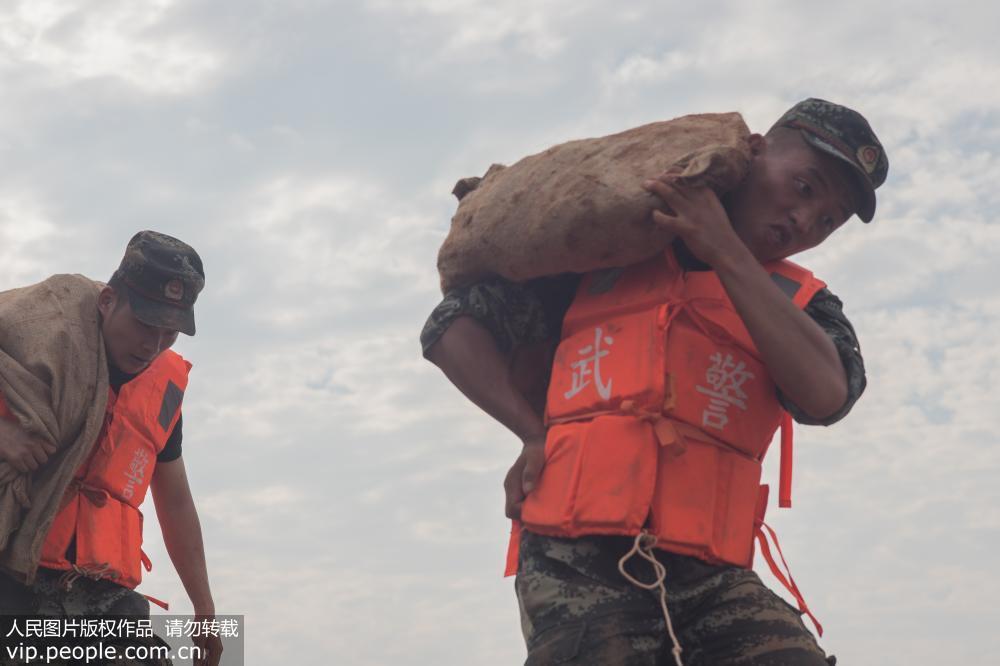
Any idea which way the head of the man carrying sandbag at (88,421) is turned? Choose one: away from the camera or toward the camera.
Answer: toward the camera

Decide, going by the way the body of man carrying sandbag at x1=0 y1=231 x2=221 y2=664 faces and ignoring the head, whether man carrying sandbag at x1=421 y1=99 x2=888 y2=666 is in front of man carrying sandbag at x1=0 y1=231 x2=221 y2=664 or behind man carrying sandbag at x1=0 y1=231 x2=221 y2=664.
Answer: in front

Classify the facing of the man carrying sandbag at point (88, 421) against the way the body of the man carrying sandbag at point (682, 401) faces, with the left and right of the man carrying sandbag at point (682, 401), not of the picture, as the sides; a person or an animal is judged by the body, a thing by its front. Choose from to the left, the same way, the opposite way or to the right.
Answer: to the left

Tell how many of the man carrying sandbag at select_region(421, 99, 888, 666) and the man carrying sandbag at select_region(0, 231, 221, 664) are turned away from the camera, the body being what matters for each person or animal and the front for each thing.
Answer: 0

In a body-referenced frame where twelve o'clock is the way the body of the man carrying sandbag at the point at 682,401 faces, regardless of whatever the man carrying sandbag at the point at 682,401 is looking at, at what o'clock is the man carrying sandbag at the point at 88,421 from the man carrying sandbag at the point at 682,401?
the man carrying sandbag at the point at 88,421 is roughly at 4 o'clock from the man carrying sandbag at the point at 682,401.

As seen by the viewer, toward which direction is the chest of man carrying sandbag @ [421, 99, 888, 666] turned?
toward the camera

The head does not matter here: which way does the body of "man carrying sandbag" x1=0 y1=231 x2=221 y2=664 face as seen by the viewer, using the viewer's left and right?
facing the viewer and to the right of the viewer
